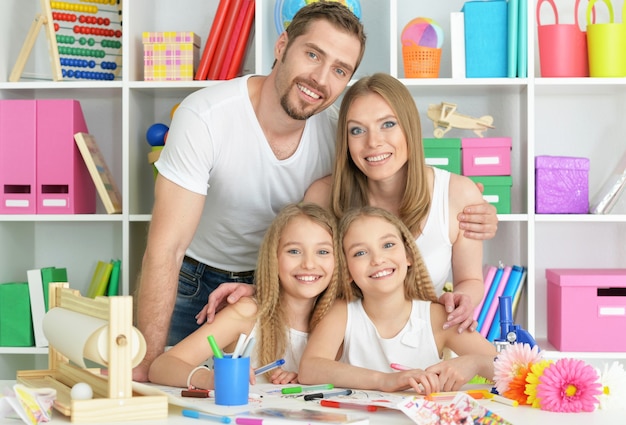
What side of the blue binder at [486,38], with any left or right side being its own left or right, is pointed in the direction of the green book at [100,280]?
right

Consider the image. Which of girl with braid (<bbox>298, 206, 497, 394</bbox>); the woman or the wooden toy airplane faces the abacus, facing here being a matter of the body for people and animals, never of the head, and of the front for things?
the wooden toy airplane

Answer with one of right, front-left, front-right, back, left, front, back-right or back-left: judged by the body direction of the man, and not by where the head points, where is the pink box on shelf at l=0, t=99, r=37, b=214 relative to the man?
back

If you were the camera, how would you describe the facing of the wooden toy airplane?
facing to the left of the viewer

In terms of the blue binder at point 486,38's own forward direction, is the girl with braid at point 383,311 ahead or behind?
ahead

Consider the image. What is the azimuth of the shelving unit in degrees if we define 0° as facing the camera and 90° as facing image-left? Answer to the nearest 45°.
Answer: approximately 0°

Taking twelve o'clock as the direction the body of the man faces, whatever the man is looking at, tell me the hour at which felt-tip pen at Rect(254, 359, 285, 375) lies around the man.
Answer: The felt-tip pen is roughly at 1 o'clock from the man.

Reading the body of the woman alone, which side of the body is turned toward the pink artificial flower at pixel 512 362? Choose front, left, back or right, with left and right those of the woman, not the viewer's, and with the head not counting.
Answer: front

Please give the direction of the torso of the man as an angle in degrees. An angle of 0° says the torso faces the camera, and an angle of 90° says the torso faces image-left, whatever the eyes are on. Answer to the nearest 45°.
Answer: approximately 315°

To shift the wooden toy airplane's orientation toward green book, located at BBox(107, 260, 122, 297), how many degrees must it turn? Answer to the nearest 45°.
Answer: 0° — it already faces it

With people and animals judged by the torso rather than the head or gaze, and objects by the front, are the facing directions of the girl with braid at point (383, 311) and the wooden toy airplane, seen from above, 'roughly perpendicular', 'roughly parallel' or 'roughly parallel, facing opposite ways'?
roughly perpendicular
